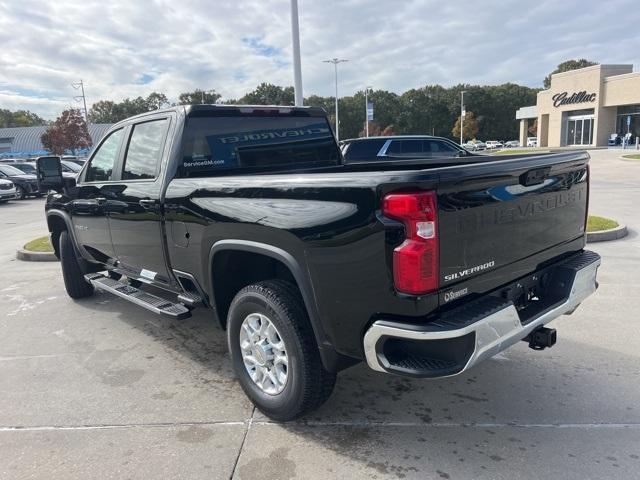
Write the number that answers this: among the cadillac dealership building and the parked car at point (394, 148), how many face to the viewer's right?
1

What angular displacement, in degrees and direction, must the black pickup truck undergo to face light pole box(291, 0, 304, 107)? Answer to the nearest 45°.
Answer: approximately 45° to its right

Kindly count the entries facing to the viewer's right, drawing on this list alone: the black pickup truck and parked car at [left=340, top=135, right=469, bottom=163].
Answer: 1

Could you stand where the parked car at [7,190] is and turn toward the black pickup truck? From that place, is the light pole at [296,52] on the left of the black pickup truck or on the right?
left

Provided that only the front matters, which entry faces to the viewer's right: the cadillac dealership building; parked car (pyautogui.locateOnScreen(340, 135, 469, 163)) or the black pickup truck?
the parked car

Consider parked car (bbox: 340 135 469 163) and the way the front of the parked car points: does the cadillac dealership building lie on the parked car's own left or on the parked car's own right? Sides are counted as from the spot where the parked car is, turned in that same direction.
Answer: on the parked car's own left

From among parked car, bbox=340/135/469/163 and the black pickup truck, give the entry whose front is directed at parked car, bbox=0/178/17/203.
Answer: the black pickup truck

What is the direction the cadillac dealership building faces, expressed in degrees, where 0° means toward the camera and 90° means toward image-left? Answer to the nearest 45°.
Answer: approximately 45°

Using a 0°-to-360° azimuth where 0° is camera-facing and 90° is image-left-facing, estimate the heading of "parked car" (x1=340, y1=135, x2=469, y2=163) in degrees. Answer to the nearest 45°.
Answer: approximately 270°

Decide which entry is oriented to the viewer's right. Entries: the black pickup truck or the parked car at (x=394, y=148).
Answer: the parked car
